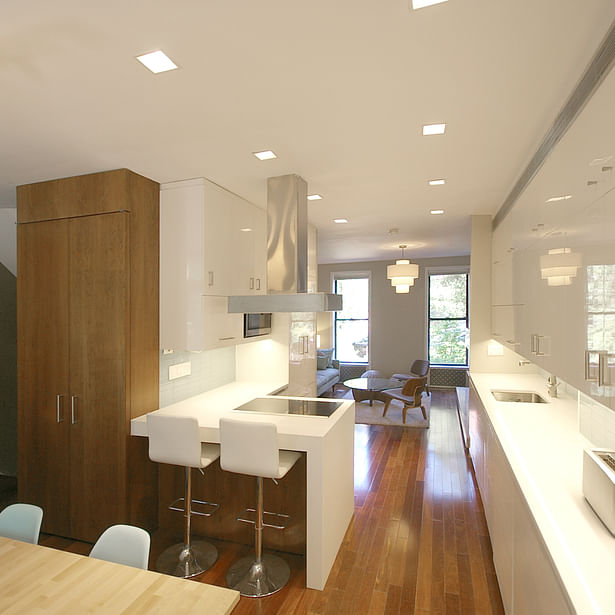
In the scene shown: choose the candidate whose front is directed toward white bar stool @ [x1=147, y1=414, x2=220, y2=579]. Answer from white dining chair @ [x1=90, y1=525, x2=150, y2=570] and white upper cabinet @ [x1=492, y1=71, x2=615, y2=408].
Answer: the white upper cabinet

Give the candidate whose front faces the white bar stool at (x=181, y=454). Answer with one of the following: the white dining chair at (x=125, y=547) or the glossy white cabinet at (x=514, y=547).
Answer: the glossy white cabinet

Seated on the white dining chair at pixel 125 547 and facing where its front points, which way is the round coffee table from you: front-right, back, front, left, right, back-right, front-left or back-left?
back

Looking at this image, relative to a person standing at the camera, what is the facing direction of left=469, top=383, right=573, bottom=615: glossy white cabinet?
facing to the left of the viewer

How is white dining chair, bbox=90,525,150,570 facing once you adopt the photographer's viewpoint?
facing the viewer and to the left of the viewer

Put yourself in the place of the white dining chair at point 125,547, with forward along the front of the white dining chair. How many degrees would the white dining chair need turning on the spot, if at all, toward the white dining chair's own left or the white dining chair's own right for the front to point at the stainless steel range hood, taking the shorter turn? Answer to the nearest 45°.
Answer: approximately 180°

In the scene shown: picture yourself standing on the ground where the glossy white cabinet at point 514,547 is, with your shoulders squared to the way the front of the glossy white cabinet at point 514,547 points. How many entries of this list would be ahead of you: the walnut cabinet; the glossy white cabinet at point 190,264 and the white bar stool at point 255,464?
3

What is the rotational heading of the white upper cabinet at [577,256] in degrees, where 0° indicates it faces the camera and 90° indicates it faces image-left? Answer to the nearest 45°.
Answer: approximately 90°

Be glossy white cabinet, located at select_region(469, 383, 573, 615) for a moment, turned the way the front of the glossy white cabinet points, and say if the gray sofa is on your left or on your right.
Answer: on your right

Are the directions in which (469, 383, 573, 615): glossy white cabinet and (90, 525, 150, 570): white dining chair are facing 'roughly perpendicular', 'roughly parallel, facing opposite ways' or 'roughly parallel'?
roughly perpendicular

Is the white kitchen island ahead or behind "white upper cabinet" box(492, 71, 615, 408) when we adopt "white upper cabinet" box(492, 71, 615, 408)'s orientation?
ahead

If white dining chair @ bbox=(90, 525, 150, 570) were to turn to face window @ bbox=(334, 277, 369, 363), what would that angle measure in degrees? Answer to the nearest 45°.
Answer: approximately 180°

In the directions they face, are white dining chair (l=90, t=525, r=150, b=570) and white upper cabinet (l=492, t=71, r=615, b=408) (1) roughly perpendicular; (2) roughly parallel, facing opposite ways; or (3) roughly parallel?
roughly perpendicular

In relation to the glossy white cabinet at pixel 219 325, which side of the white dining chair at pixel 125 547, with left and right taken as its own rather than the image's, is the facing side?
back

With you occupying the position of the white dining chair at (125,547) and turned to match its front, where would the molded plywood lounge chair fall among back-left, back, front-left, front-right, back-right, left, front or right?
back

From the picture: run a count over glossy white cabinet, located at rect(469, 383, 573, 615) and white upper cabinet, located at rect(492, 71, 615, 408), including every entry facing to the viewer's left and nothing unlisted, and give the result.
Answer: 2

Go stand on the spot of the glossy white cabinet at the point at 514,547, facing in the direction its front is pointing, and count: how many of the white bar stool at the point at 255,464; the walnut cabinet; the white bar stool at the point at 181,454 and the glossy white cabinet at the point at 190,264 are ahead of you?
4

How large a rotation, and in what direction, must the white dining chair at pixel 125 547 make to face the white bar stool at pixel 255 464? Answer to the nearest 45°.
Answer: approximately 180°
